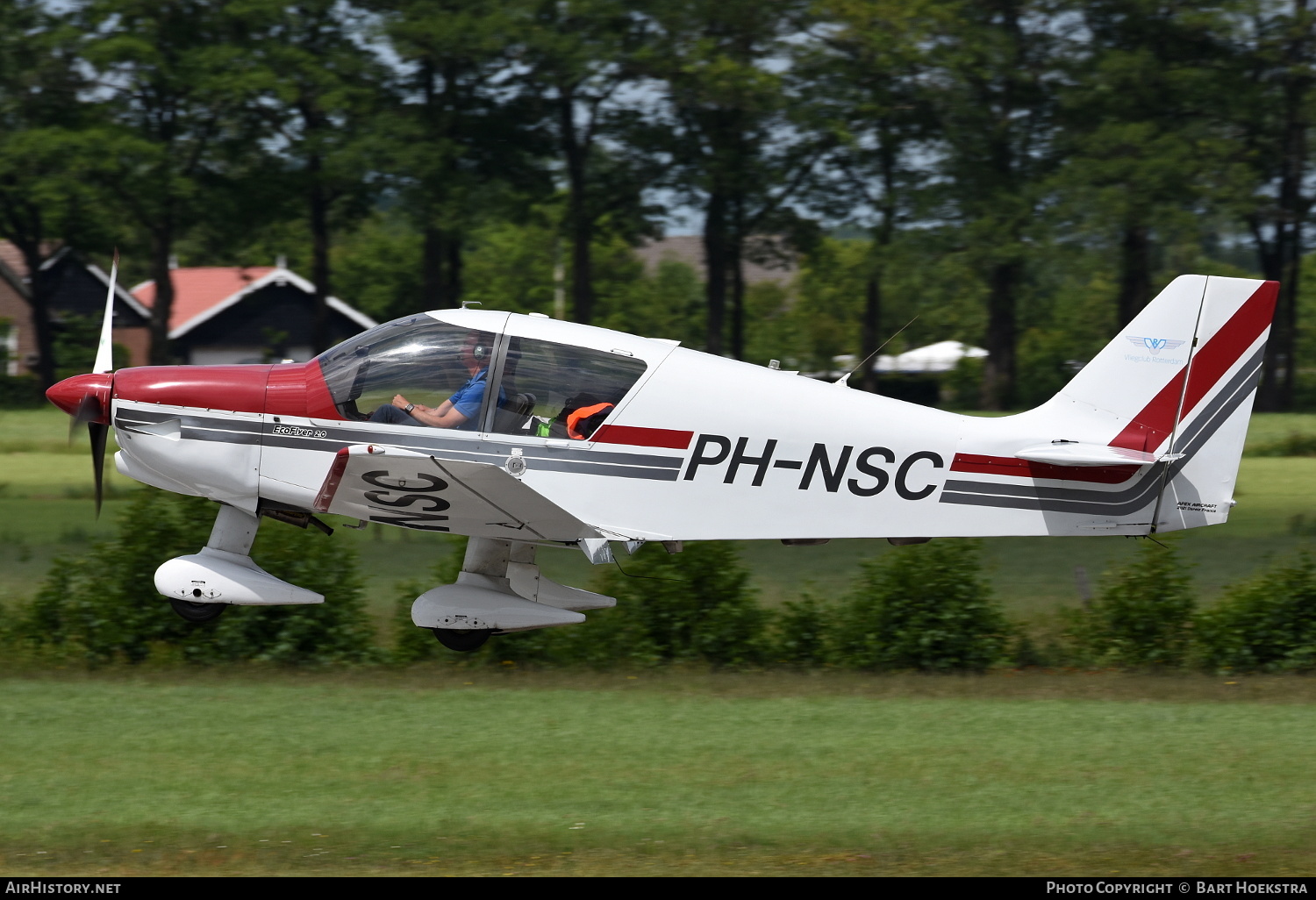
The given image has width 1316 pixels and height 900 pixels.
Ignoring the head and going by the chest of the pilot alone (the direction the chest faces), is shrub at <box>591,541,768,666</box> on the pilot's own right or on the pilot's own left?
on the pilot's own right

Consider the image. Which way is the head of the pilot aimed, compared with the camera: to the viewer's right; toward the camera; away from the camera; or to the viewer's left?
to the viewer's left

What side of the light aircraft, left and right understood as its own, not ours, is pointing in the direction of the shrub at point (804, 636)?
right

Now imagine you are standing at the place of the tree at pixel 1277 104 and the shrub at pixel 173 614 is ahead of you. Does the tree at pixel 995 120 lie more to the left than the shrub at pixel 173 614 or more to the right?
right

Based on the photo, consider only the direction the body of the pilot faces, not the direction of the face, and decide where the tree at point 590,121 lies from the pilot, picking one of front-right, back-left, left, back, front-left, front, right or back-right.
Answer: right

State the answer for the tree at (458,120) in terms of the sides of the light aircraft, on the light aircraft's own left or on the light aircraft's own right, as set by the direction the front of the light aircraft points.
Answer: on the light aircraft's own right

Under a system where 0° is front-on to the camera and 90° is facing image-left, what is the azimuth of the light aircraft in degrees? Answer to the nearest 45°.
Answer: approximately 90°

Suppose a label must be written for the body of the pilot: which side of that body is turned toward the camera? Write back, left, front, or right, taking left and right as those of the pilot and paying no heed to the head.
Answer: left

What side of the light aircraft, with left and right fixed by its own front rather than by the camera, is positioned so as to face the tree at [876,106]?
right
